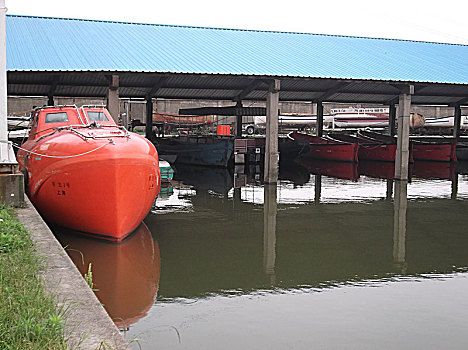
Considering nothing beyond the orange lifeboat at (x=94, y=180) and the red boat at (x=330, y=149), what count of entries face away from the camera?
0

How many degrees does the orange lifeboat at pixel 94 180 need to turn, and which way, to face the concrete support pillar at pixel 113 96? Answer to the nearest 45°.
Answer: approximately 135° to its left

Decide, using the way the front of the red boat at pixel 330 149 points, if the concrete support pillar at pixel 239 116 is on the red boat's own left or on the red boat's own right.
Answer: on the red boat's own right
